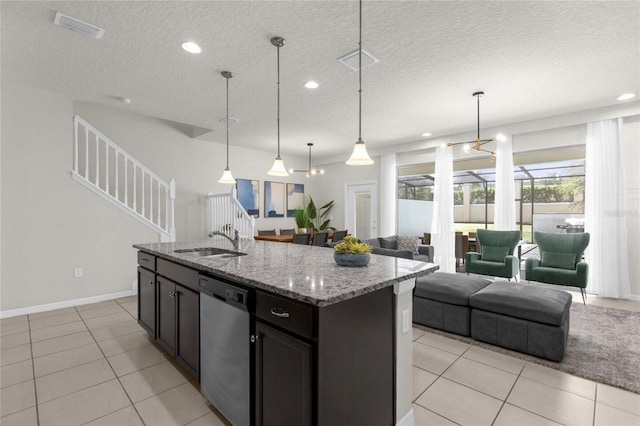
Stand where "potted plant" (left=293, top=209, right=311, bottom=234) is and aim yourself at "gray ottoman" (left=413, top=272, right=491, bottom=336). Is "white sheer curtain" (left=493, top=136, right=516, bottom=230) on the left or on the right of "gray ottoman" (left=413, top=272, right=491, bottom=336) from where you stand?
left

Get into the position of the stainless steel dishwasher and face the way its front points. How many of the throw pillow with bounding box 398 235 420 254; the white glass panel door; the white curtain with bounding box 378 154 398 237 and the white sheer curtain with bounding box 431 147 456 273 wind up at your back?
4

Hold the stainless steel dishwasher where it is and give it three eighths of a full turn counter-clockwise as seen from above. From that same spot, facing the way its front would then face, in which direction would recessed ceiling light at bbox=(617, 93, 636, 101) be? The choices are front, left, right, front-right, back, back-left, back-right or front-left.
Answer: front

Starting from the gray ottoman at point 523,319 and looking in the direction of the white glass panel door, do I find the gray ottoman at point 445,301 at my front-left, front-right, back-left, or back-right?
front-left

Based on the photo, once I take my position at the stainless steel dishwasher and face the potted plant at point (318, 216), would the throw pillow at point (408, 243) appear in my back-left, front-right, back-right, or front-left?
front-right

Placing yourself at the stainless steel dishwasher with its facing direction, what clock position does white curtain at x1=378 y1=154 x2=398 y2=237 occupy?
The white curtain is roughly at 6 o'clock from the stainless steel dishwasher.

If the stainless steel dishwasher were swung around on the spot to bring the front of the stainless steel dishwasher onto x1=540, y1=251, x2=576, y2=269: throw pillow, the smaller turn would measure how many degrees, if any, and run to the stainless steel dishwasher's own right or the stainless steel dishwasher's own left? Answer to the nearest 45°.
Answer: approximately 135° to the stainless steel dishwasher's own left

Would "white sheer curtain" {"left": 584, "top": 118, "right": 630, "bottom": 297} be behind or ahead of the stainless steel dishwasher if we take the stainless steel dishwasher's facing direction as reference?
behind

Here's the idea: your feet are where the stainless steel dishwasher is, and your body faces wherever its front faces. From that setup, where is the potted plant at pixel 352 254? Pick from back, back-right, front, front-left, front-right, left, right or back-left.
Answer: back-left

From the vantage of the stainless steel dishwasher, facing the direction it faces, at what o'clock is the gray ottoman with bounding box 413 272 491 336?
The gray ottoman is roughly at 7 o'clock from the stainless steel dishwasher.

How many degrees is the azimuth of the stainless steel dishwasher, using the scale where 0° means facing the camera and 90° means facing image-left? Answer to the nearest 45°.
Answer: approximately 45°

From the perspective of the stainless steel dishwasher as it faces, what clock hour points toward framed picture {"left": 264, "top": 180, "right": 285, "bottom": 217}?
The framed picture is roughly at 5 o'clock from the stainless steel dishwasher.

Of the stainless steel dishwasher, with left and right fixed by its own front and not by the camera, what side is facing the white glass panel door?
back
